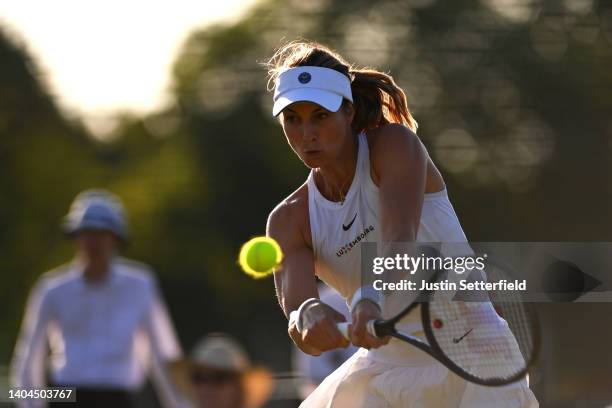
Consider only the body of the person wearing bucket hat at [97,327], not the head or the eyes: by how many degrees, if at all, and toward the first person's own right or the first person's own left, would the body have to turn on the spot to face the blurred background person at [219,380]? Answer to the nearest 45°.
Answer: approximately 45° to the first person's own left

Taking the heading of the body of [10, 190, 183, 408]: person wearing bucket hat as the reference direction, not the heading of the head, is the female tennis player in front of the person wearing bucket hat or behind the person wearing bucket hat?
in front

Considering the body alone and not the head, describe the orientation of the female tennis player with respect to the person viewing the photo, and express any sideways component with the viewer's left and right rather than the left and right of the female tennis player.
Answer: facing the viewer and to the left of the viewer

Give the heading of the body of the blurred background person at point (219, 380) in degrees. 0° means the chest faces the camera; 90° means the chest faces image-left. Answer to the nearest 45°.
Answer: approximately 0°

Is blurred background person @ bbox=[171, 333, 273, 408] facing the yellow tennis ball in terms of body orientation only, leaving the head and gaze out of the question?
yes

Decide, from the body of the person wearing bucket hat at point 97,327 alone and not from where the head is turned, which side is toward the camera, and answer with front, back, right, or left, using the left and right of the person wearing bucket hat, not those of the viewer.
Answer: front

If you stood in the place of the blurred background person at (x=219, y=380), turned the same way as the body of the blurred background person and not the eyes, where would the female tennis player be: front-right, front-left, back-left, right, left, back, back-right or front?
front

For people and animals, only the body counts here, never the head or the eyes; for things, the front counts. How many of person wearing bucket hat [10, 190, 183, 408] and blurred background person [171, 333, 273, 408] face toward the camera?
2
